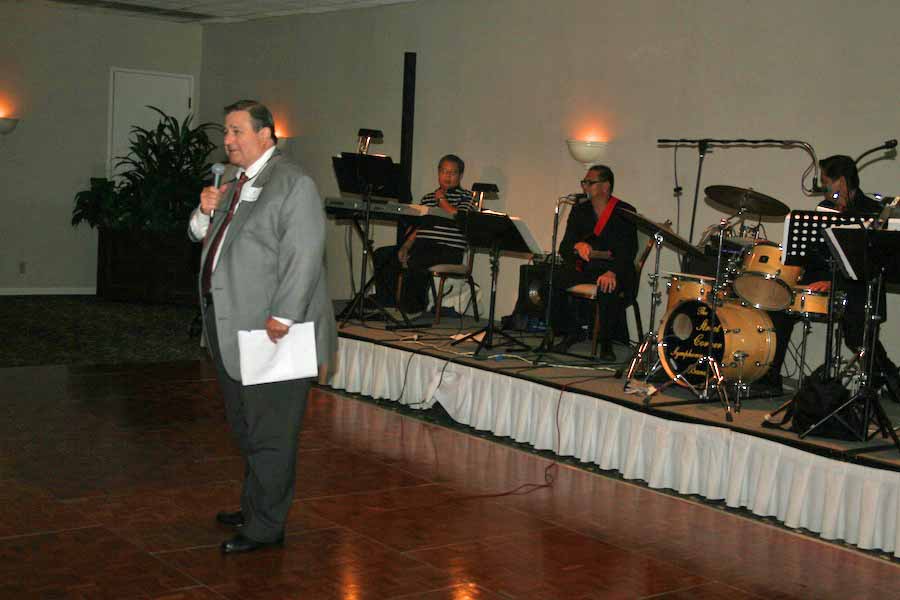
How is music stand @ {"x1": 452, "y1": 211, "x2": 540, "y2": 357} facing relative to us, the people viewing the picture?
facing away from the viewer and to the right of the viewer

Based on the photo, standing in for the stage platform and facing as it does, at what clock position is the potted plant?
The potted plant is roughly at 3 o'clock from the stage platform.

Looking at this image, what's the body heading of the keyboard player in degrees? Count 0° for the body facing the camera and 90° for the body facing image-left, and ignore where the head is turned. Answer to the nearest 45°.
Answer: approximately 45°

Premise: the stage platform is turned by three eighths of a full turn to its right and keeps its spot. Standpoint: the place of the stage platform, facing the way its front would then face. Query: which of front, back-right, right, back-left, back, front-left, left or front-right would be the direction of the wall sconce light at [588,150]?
front

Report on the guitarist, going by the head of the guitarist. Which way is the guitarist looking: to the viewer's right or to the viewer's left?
to the viewer's left

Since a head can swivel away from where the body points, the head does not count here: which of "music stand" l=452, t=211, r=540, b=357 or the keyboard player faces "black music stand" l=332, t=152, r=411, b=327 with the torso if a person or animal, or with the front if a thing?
the keyboard player

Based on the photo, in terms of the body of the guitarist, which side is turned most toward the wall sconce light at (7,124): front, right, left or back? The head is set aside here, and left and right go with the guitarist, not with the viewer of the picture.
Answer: right

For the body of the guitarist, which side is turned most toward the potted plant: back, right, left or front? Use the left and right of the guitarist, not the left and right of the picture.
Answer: right

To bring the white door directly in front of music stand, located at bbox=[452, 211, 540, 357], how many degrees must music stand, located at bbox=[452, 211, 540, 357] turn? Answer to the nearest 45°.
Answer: approximately 90° to its left

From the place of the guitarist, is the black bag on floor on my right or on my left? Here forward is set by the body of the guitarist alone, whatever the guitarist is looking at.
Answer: on my left

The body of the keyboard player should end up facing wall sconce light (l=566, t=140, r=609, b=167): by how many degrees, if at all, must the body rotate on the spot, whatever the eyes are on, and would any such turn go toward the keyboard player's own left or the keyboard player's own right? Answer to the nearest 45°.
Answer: approximately 135° to the keyboard player's own left
